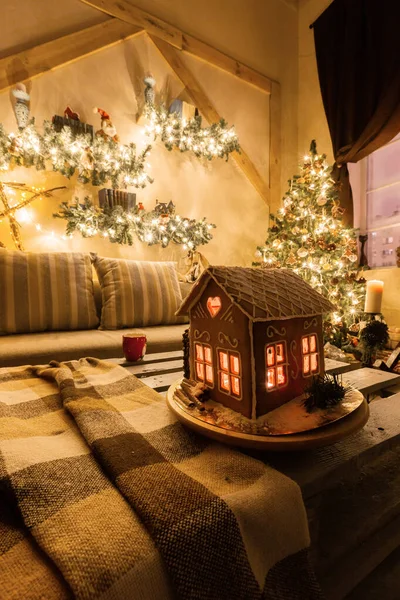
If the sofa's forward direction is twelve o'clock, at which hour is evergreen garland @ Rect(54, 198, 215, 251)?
The evergreen garland is roughly at 7 o'clock from the sofa.

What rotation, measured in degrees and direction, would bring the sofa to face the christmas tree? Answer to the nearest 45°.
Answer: approximately 90° to its left

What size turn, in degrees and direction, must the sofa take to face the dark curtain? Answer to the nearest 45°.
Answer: approximately 90° to its left

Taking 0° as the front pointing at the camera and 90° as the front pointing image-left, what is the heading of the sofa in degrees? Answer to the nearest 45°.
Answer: approximately 0°

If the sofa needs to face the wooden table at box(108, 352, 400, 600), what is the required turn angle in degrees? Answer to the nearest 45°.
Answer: approximately 45° to its left
